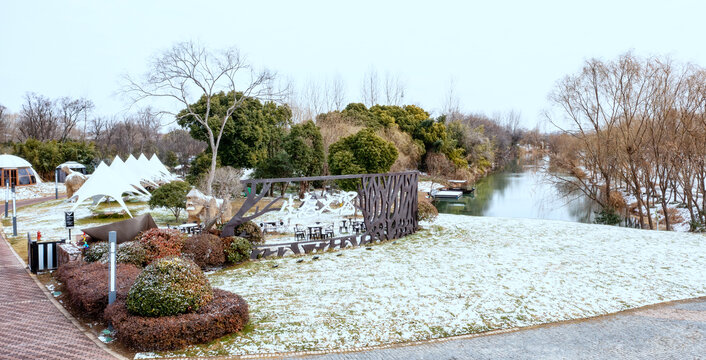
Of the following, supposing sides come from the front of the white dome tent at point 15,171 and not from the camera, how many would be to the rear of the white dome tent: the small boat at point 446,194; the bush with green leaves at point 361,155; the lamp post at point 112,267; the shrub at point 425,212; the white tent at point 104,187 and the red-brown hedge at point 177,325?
0

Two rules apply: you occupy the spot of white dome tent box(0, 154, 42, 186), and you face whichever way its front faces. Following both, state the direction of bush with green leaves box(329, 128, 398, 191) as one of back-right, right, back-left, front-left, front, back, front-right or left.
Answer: front-left

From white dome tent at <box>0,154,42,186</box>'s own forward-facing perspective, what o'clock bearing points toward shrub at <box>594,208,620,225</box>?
The shrub is roughly at 11 o'clock from the white dome tent.

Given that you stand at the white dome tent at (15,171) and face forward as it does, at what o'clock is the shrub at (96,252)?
The shrub is roughly at 12 o'clock from the white dome tent.

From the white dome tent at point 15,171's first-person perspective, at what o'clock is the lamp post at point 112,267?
The lamp post is roughly at 12 o'clock from the white dome tent.

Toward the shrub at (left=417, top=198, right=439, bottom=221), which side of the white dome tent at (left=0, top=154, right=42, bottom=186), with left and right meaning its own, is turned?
front

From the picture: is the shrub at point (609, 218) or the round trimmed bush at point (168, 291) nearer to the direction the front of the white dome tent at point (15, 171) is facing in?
the round trimmed bush

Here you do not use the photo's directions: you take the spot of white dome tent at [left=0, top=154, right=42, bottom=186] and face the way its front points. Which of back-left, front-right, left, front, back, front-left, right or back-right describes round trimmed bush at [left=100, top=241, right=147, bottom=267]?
front

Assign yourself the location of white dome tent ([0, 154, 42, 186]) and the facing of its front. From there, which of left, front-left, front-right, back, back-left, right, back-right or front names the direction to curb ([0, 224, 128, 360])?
front

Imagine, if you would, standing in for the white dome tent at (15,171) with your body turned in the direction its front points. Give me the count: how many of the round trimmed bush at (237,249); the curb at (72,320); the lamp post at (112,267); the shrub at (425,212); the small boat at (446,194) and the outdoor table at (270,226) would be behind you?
0

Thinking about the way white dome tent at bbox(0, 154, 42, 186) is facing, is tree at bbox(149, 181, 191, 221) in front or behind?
in front

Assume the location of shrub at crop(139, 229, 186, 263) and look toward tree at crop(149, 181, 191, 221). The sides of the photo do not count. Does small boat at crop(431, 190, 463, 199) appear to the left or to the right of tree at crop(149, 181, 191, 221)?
right

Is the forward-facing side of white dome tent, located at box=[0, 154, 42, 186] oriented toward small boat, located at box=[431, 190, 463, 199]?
no

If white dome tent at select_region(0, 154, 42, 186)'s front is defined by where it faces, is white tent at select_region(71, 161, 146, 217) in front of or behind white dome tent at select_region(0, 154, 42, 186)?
in front

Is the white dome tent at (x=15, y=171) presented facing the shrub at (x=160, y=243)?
yes

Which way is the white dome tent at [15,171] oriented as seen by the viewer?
toward the camera

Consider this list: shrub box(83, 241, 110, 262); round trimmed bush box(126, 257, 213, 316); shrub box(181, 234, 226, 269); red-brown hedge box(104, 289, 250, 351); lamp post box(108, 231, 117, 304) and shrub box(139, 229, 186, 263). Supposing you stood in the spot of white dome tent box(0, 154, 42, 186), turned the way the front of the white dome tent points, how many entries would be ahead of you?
6

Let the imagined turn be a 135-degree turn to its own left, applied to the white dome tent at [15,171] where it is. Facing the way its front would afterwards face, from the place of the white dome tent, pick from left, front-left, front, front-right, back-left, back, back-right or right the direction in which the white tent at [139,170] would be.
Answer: right

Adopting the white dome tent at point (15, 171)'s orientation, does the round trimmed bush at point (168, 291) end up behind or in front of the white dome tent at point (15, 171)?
in front
